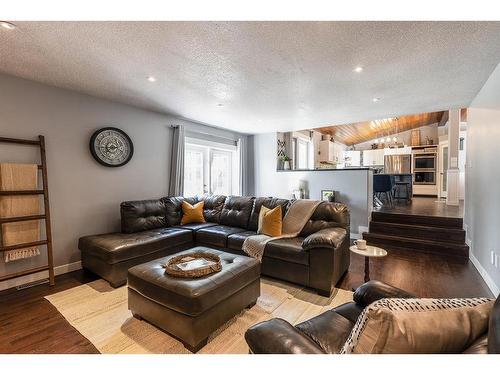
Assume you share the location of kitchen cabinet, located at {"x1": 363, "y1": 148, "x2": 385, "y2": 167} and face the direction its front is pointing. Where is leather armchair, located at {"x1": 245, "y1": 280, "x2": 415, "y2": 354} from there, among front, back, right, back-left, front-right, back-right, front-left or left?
front

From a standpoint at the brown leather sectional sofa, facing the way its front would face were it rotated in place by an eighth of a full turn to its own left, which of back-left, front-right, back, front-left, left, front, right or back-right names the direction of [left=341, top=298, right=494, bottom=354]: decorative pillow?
front

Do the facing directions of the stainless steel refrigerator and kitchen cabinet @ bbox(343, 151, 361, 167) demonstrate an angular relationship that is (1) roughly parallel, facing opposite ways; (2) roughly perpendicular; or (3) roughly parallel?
roughly parallel

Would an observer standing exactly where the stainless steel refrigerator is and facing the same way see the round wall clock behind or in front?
in front

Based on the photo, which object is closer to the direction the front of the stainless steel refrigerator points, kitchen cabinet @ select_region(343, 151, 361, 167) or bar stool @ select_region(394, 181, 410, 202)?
the bar stool

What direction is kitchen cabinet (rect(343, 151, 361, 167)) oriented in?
toward the camera

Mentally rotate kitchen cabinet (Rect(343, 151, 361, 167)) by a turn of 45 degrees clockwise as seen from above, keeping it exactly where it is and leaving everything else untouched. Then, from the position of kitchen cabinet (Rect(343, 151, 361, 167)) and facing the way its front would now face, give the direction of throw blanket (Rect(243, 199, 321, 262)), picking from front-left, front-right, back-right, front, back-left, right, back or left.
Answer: front-left

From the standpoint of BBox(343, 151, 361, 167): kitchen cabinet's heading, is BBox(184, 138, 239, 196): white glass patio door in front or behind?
in front

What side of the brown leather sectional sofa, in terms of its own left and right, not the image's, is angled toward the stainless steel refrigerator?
back

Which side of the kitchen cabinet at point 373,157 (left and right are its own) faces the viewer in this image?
front

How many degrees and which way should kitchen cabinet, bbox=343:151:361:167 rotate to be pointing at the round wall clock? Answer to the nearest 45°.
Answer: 0° — it already faces it

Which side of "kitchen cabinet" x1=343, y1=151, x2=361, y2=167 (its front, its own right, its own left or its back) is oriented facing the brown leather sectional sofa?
front

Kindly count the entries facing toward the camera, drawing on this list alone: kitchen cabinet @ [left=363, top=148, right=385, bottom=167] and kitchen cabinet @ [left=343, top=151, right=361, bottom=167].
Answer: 2

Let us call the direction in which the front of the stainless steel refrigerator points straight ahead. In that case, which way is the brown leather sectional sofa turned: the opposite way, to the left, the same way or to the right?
the same way

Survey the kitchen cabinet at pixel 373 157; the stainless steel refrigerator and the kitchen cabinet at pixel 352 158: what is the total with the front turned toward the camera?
3

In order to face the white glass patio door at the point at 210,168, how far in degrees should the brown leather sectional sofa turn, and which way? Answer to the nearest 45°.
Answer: approximately 135° to its right

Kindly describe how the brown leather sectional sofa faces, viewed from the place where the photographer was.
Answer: facing the viewer and to the left of the viewer

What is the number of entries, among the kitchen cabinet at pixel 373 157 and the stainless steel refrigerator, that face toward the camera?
2

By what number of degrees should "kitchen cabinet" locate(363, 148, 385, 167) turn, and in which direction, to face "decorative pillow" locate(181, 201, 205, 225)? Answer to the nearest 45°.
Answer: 0° — it already faces it

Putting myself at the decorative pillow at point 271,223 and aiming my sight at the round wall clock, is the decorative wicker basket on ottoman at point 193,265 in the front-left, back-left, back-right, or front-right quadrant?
front-left

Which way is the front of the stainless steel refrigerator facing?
toward the camera

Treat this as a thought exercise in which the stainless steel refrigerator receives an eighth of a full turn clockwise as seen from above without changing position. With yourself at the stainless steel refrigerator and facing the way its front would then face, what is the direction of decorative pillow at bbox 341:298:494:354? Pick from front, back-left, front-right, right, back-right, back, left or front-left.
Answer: front-left

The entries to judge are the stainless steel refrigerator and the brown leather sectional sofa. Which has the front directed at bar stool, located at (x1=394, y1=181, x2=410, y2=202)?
the stainless steel refrigerator
